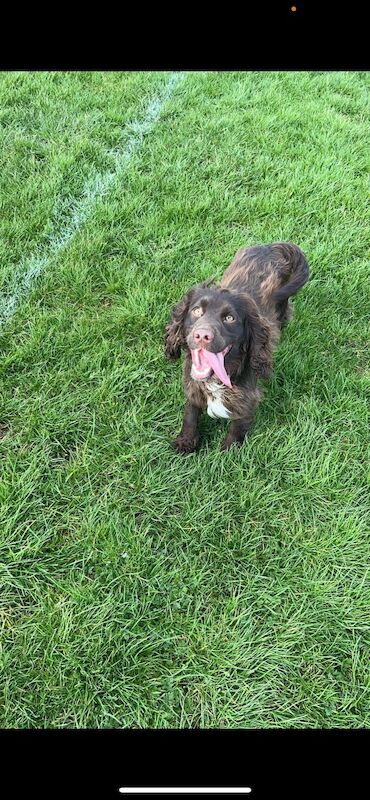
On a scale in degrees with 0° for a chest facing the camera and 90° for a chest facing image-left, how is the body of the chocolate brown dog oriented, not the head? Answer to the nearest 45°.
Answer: approximately 45°
